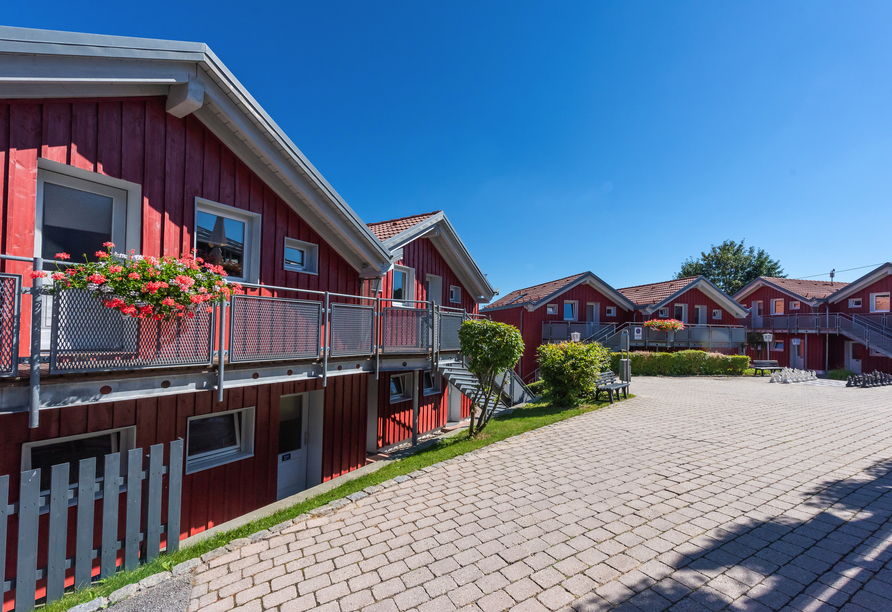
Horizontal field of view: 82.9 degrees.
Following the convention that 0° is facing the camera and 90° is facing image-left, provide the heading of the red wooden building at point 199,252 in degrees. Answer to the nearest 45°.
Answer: approximately 315°

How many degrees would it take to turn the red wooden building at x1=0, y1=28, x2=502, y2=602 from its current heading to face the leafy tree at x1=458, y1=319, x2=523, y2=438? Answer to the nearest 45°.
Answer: approximately 45° to its left

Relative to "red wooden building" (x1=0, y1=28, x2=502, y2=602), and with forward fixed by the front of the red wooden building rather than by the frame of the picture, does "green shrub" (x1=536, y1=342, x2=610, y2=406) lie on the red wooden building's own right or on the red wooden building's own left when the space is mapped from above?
on the red wooden building's own left

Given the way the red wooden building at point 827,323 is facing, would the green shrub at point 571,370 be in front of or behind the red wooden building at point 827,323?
in front

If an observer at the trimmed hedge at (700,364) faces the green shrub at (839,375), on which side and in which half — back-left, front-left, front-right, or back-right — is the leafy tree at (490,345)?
back-right

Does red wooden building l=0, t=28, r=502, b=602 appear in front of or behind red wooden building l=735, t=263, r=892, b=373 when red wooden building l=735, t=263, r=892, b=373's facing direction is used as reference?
in front

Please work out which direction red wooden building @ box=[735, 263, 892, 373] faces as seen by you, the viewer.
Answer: facing the viewer and to the left of the viewer

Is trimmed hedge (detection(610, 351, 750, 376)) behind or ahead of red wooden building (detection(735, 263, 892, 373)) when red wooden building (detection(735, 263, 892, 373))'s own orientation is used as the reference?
ahead

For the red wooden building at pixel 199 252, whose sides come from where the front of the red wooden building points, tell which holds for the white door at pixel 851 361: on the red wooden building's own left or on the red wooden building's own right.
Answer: on the red wooden building's own left

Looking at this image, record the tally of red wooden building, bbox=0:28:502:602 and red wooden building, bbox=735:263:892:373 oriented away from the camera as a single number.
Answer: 0

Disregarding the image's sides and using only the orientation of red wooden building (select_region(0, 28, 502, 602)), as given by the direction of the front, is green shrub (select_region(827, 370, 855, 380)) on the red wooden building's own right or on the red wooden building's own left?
on the red wooden building's own left

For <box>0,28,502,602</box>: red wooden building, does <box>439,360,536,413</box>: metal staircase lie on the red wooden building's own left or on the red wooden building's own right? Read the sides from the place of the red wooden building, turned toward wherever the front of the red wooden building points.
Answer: on the red wooden building's own left
